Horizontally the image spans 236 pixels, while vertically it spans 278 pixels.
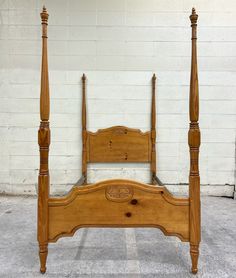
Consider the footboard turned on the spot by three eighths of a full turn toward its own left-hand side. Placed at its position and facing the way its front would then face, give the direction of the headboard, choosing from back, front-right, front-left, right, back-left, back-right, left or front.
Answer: front-left

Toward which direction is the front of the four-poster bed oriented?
toward the camera

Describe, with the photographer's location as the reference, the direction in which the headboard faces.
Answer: facing the viewer

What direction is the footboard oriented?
toward the camera
